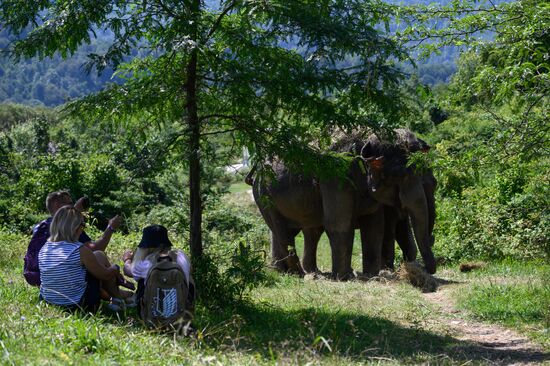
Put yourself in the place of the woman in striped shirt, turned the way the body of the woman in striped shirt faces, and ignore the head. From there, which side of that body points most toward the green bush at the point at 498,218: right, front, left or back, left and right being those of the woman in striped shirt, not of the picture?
front

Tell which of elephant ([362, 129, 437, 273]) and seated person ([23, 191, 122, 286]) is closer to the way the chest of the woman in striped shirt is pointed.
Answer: the elephant

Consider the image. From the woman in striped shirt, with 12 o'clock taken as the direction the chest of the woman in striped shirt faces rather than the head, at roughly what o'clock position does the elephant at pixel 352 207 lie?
The elephant is roughly at 12 o'clock from the woman in striped shirt.

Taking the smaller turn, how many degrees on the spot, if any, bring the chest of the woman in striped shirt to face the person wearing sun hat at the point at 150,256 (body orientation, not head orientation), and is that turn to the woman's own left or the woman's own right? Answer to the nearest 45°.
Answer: approximately 45° to the woman's own right

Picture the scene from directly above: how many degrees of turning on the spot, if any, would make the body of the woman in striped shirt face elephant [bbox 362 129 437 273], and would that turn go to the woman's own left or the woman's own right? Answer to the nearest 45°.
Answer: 0° — they already face it

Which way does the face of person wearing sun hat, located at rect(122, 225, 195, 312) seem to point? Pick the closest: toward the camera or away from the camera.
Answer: away from the camera

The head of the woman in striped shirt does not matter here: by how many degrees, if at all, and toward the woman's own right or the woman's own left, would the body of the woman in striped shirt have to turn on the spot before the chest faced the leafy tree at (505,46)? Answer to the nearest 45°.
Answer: approximately 45° to the woman's own right

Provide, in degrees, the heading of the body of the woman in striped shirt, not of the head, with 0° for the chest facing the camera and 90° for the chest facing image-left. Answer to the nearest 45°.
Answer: approximately 225°

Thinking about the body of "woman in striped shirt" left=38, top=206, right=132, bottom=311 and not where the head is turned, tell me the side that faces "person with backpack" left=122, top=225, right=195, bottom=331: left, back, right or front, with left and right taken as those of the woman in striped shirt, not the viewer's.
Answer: right
